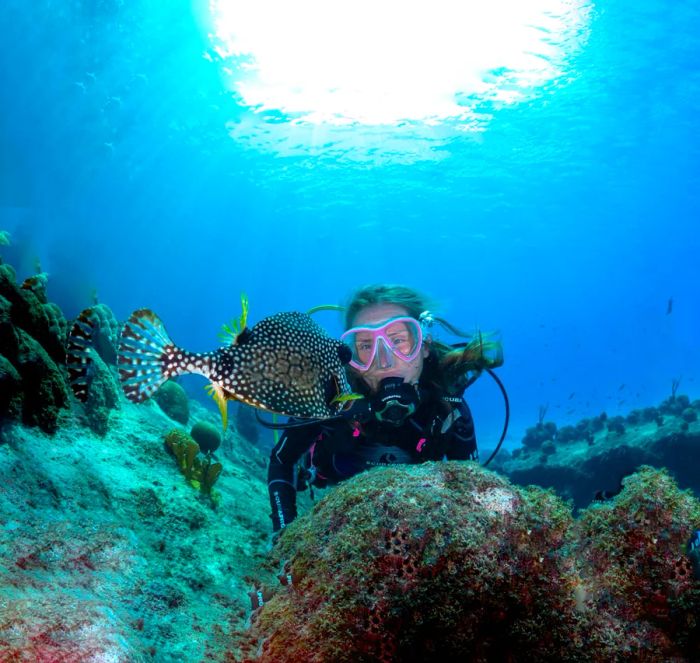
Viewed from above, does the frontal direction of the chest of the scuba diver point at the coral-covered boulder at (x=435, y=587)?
yes

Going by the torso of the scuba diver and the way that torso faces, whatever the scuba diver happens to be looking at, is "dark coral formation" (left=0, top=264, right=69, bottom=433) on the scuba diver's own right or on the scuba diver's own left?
on the scuba diver's own right

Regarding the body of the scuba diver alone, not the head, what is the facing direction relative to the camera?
toward the camera

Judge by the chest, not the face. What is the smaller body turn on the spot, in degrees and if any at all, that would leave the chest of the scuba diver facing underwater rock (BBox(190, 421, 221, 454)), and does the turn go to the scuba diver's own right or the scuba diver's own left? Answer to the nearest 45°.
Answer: approximately 135° to the scuba diver's own right

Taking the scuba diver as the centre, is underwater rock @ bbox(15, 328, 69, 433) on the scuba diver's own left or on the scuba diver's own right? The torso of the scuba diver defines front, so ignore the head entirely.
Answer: on the scuba diver's own right

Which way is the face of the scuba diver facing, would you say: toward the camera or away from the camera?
toward the camera
